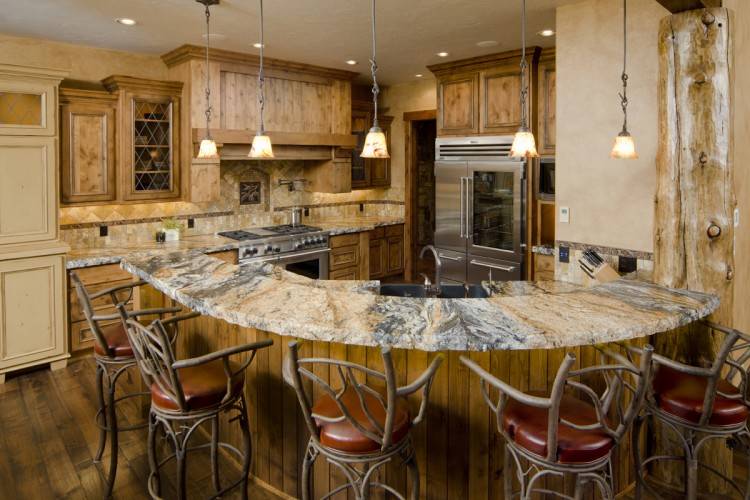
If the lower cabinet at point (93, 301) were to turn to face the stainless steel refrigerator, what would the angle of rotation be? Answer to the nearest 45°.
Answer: approximately 45° to its left

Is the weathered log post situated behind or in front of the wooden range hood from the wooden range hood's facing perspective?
in front

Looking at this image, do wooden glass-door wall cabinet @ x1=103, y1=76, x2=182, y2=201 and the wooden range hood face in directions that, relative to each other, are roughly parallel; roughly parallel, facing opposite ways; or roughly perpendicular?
roughly parallel

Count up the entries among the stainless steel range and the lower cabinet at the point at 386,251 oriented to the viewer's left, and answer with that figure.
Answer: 0

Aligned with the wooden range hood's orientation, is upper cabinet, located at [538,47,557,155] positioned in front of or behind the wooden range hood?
in front

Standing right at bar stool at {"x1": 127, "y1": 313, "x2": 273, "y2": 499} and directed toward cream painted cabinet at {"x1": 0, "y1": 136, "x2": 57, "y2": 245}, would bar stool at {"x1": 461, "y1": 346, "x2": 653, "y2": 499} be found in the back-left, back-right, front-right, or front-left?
back-right

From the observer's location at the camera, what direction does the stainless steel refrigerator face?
facing the viewer and to the left of the viewer

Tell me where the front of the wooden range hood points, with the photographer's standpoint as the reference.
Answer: facing the viewer and to the right of the viewer

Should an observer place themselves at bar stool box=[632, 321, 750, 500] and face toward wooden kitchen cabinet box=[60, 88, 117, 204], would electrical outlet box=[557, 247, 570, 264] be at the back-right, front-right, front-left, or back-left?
front-right
